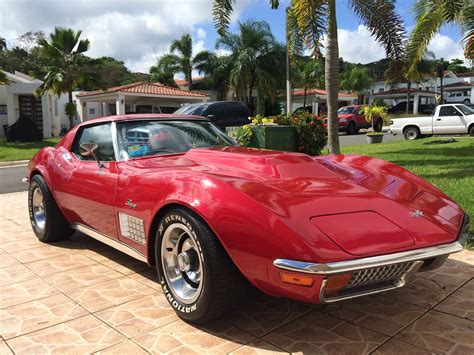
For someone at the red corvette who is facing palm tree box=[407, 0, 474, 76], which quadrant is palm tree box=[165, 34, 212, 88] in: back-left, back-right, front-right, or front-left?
front-left

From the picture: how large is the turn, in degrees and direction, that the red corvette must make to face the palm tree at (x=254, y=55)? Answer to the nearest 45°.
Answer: approximately 135° to its left

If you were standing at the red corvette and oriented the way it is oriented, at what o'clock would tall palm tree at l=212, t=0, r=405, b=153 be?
The tall palm tree is roughly at 8 o'clock from the red corvette.

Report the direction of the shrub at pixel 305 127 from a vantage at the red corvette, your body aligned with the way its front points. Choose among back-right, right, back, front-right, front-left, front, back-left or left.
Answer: back-left

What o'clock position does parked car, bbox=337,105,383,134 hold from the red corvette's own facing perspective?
The parked car is roughly at 8 o'clock from the red corvette.

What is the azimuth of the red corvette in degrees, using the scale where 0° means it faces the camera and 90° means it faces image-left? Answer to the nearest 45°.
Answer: approximately 315°

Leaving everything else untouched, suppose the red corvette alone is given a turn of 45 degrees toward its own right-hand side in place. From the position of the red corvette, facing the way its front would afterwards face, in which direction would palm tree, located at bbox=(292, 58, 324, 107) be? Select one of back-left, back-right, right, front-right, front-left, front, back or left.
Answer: back

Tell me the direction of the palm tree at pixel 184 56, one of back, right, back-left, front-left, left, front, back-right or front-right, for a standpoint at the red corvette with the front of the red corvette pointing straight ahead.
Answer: back-left

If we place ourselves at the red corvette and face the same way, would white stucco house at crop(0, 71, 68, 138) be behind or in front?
behind

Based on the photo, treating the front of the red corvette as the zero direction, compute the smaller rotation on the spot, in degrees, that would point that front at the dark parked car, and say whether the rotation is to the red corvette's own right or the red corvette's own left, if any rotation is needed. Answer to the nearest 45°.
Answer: approximately 135° to the red corvette's own left

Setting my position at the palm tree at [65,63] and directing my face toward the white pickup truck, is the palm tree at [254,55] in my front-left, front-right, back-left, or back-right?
front-left

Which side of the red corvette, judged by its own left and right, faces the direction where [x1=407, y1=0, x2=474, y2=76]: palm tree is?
left
